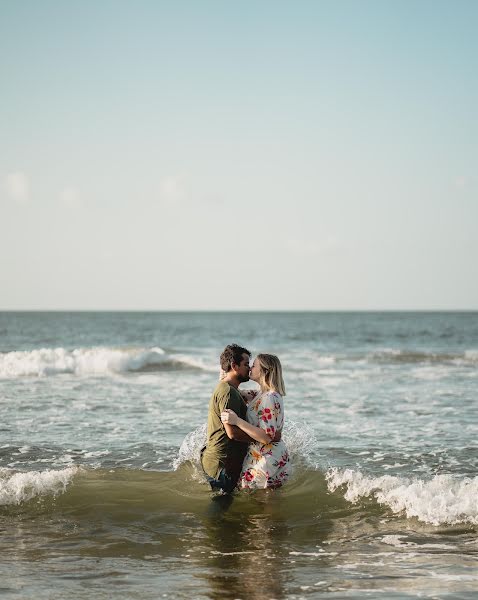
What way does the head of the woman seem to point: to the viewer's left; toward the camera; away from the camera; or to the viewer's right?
to the viewer's left

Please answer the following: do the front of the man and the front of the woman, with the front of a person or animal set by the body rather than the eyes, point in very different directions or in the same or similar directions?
very different directions

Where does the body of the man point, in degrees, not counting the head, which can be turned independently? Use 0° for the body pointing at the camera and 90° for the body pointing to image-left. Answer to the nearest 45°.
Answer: approximately 270°

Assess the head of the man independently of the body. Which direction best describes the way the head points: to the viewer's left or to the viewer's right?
to the viewer's right

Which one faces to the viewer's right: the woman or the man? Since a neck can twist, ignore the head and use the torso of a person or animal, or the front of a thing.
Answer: the man

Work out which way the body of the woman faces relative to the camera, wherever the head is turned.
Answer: to the viewer's left

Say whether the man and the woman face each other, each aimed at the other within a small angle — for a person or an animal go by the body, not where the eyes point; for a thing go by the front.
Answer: yes

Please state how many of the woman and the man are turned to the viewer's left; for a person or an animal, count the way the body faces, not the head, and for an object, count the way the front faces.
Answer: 1
